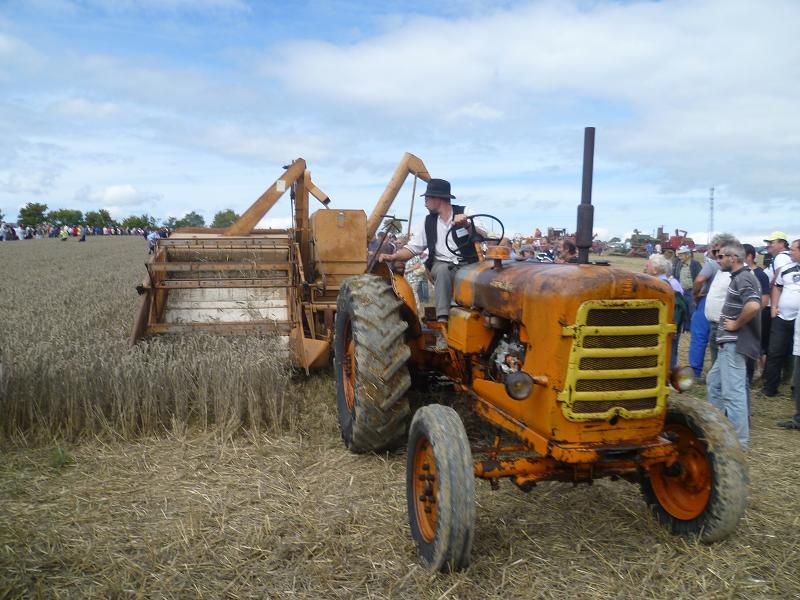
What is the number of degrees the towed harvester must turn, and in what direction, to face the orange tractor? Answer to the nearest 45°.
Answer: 0° — it already faces it

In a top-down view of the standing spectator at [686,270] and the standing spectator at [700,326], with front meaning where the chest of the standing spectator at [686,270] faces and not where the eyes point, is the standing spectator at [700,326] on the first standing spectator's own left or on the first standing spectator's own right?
on the first standing spectator's own left

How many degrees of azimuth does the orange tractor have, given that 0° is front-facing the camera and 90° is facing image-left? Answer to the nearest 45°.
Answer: approximately 315°

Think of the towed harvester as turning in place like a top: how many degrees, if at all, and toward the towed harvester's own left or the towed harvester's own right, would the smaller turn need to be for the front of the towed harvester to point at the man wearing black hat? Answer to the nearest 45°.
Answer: approximately 45° to the towed harvester's own left

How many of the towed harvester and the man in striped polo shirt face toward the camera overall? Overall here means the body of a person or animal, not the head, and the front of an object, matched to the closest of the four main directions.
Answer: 1

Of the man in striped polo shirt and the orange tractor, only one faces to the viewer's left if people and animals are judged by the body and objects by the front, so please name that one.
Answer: the man in striped polo shirt

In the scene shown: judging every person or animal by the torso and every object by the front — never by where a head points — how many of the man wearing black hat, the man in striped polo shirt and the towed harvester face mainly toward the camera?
2

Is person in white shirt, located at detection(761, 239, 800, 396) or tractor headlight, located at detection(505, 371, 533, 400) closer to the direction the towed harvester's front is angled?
the tractor headlight

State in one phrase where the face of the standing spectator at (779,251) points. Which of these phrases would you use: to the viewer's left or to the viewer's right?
to the viewer's left

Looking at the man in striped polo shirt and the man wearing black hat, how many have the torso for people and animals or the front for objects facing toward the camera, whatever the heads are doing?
1

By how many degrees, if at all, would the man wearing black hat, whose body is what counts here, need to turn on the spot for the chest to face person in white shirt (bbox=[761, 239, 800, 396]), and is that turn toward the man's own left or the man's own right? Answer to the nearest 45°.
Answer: approximately 135° to the man's own left

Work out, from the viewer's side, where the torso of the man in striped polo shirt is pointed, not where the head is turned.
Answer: to the viewer's left

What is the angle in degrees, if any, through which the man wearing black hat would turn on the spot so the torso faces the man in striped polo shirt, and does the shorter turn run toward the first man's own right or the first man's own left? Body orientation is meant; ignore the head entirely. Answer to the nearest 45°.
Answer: approximately 90° to the first man's own left
